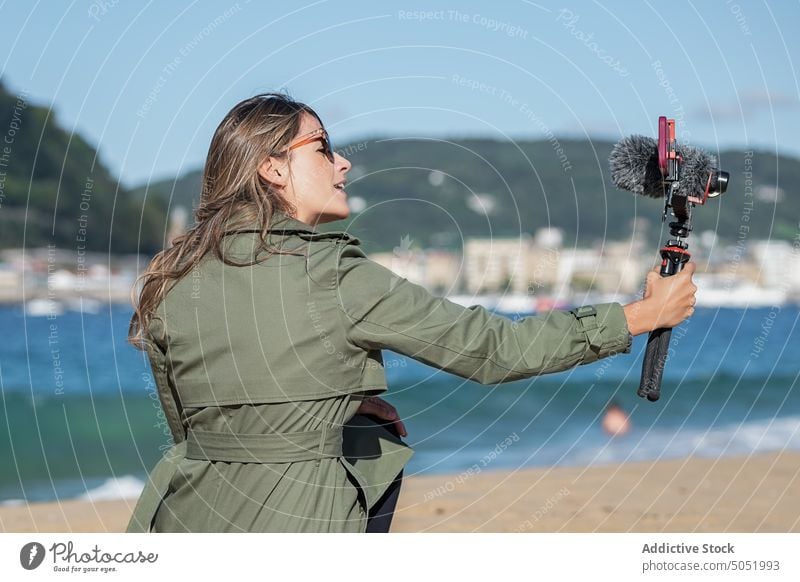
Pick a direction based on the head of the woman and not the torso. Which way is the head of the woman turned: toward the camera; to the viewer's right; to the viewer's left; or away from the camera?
to the viewer's right

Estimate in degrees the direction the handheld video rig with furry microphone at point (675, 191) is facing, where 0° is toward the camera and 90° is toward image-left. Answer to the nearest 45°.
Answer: approximately 90°

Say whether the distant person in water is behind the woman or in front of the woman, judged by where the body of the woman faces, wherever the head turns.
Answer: in front

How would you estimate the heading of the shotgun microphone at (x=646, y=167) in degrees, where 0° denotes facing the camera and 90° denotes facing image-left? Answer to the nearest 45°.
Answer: approximately 90°

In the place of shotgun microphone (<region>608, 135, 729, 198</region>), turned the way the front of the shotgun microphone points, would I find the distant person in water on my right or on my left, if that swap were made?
on my right

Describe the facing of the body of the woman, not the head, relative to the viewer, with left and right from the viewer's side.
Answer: facing away from the viewer and to the right of the viewer
